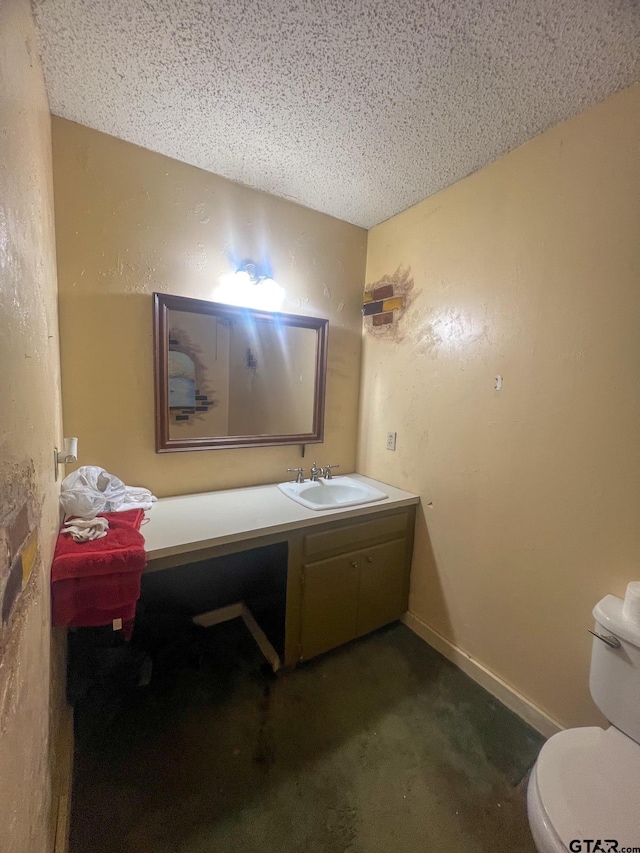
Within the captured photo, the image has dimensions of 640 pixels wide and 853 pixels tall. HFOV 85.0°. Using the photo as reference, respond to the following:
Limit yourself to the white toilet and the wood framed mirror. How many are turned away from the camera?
0

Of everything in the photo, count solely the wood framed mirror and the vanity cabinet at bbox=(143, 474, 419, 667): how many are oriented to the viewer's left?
0

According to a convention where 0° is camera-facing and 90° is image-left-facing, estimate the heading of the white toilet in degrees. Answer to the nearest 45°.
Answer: approximately 45°

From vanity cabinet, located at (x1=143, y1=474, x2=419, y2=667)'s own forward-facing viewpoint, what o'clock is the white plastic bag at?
The white plastic bag is roughly at 4 o'clock from the vanity cabinet.

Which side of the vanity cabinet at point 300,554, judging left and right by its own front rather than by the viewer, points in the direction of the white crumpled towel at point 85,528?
right

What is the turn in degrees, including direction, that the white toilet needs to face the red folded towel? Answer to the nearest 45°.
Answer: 0° — it already faces it

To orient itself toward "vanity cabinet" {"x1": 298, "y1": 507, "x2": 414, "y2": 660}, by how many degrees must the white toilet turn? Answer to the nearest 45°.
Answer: approximately 45° to its right

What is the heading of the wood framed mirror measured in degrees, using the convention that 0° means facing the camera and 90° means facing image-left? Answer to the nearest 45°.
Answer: approximately 315°

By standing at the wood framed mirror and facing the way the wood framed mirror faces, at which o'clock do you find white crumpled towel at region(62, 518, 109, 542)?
The white crumpled towel is roughly at 3 o'clock from the wood framed mirror.

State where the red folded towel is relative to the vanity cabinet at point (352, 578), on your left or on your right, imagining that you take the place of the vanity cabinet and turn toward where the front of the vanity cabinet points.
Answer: on your right
